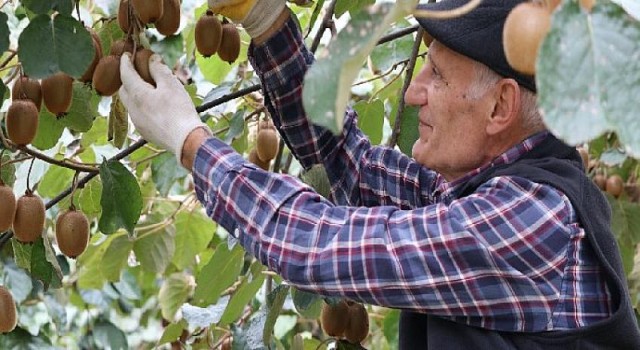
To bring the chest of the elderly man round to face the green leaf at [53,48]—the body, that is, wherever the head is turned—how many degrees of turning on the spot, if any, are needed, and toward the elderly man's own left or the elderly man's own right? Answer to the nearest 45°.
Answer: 0° — they already face it

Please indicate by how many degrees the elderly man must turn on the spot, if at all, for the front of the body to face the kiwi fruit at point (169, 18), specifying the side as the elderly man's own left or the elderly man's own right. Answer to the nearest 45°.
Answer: approximately 45° to the elderly man's own right

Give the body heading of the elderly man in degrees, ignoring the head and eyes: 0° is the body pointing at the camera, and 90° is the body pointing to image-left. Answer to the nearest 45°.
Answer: approximately 90°

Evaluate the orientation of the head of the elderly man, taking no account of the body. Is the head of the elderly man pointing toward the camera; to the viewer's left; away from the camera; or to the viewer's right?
to the viewer's left

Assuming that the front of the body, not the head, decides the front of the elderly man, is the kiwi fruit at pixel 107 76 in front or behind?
in front

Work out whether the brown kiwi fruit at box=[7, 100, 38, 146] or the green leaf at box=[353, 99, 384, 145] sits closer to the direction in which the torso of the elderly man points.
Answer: the brown kiwi fruit
